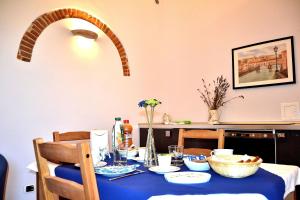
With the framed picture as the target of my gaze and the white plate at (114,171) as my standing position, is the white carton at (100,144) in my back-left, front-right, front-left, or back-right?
front-left

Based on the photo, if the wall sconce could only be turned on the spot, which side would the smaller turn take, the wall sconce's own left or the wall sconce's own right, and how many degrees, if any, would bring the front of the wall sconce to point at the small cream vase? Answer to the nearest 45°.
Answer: approximately 45° to the wall sconce's own left

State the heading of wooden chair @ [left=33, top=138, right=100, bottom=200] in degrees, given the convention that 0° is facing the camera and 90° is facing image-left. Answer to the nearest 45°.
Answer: approximately 225°

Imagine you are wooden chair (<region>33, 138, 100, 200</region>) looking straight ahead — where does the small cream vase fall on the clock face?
The small cream vase is roughly at 12 o'clock from the wooden chair.

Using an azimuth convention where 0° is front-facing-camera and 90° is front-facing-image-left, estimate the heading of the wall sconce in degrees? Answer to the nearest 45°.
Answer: approximately 315°

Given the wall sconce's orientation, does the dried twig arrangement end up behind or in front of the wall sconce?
in front

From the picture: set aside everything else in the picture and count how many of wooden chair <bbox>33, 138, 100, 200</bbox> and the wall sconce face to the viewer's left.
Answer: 0

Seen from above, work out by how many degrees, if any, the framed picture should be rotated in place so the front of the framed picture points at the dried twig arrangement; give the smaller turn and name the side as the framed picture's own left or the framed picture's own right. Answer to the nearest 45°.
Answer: approximately 45° to the framed picture's own right

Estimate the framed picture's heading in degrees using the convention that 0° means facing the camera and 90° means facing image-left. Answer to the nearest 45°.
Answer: approximately 45°

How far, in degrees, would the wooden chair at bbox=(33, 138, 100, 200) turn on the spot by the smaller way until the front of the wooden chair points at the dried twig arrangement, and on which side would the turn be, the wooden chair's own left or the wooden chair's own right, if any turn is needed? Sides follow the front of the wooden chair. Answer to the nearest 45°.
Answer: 0° — it already faces it

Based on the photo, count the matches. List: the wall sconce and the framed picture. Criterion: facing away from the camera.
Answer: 0

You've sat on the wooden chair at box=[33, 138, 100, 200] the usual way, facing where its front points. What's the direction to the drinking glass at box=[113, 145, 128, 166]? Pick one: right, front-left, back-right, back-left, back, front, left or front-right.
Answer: front

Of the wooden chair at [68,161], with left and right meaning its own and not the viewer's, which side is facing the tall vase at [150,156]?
front

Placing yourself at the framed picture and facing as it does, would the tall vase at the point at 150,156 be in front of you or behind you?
in front
